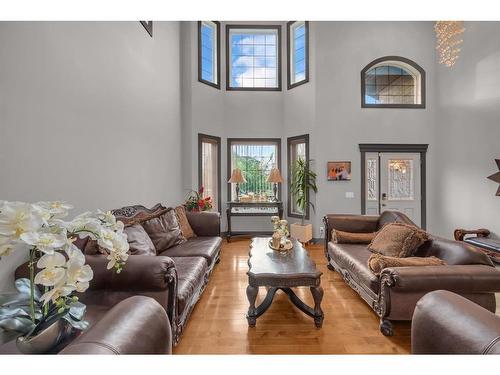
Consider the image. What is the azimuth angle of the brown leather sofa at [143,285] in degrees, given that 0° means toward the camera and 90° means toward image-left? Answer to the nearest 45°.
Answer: approximately 315°

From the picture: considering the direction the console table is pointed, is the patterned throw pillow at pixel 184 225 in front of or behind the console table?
in front

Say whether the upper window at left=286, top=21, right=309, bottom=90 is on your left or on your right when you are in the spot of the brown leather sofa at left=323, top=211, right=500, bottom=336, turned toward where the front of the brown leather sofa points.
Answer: on your right

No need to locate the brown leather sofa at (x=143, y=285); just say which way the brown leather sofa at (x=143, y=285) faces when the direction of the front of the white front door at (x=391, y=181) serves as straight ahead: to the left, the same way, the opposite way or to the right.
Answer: to the left

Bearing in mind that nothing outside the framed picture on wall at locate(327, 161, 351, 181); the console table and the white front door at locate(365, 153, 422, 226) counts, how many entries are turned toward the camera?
3

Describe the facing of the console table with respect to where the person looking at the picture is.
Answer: facing the viewer

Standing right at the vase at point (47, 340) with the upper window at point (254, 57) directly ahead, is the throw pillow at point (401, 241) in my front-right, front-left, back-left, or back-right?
front-right

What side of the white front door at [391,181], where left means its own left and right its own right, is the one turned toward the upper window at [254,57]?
right

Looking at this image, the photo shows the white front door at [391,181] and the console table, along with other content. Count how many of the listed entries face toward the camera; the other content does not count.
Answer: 2

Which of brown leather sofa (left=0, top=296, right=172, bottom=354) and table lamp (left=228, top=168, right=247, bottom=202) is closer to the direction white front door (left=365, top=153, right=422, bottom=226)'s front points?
the brown leather sofa

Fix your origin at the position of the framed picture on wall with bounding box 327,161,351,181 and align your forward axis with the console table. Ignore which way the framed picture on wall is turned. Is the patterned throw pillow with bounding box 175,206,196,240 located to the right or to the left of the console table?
left

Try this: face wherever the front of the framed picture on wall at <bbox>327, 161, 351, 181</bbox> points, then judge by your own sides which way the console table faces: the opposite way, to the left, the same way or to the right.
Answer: the same way
